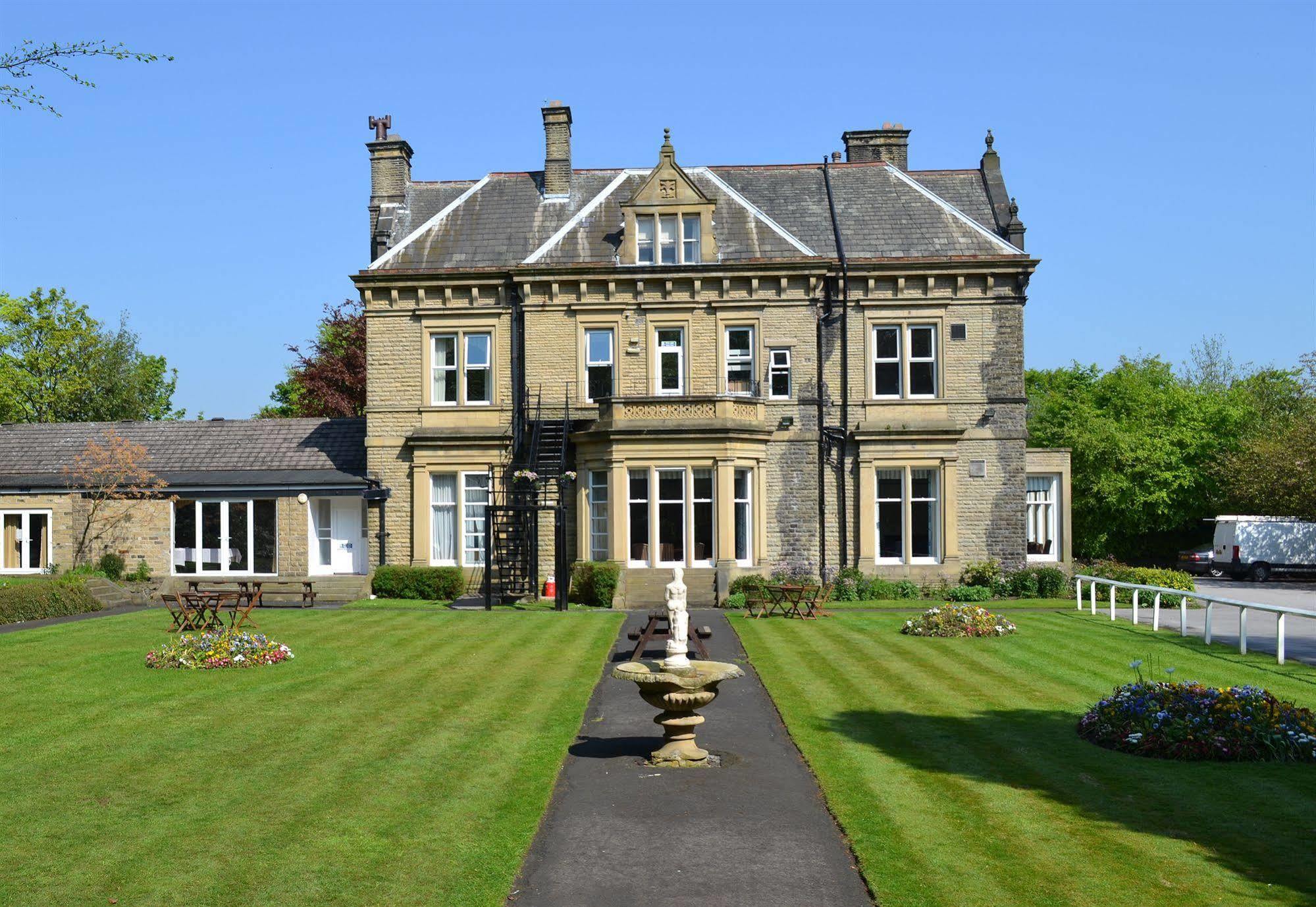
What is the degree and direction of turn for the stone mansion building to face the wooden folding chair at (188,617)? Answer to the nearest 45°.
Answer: approximately 45° to its right

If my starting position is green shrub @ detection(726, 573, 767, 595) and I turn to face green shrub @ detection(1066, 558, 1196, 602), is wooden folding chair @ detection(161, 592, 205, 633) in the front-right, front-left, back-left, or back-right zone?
back-right

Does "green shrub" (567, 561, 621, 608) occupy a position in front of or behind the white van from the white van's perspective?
behind

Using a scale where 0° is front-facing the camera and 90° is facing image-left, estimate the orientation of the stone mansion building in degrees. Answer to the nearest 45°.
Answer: approximately 0°

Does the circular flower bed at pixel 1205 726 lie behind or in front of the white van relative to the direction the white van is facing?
behind

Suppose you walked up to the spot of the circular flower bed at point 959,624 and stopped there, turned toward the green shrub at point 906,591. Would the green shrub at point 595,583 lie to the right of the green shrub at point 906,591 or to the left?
left

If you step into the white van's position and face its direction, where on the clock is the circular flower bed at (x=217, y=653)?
The circular flower bed is roughly at 5 o'clock from the white van.

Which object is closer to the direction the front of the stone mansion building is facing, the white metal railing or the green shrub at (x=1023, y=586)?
the white metal railing

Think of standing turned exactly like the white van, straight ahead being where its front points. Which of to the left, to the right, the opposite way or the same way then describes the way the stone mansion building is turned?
to the right

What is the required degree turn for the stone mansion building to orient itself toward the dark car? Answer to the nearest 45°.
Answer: approximately 135° to its left

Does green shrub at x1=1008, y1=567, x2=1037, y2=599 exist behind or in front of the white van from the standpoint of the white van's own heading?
behind

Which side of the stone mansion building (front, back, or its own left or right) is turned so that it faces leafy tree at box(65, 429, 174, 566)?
right

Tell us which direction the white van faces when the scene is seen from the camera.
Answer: facing away from the viewer and to the right of the viewer

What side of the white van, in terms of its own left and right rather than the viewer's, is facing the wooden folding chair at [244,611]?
back

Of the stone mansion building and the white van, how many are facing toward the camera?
1
